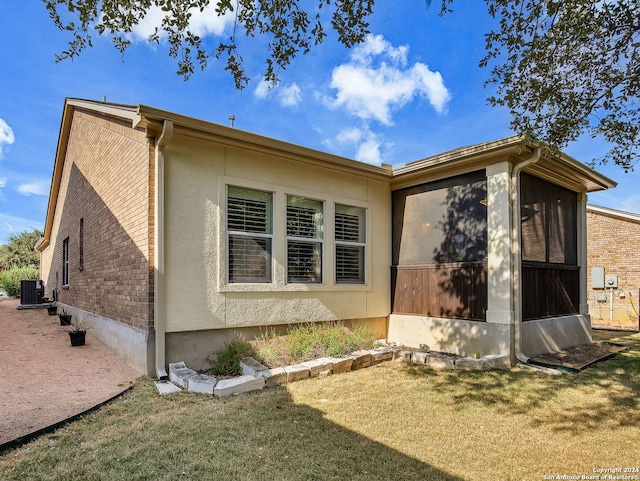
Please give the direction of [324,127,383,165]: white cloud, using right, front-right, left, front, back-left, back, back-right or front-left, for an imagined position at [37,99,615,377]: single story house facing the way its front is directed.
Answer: front-right

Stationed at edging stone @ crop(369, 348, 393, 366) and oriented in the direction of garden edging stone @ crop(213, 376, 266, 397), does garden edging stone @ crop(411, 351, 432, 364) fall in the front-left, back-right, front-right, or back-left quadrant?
back-left

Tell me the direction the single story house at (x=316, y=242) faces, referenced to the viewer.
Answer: facing away from the viewer and to the left of the viewer
